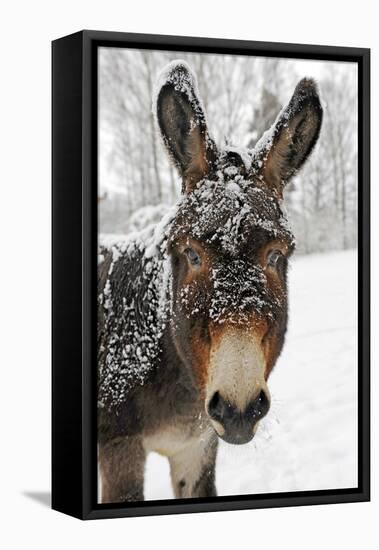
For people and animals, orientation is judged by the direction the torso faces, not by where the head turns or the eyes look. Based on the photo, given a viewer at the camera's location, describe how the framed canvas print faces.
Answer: facing the viewer and to the right of the viewer
